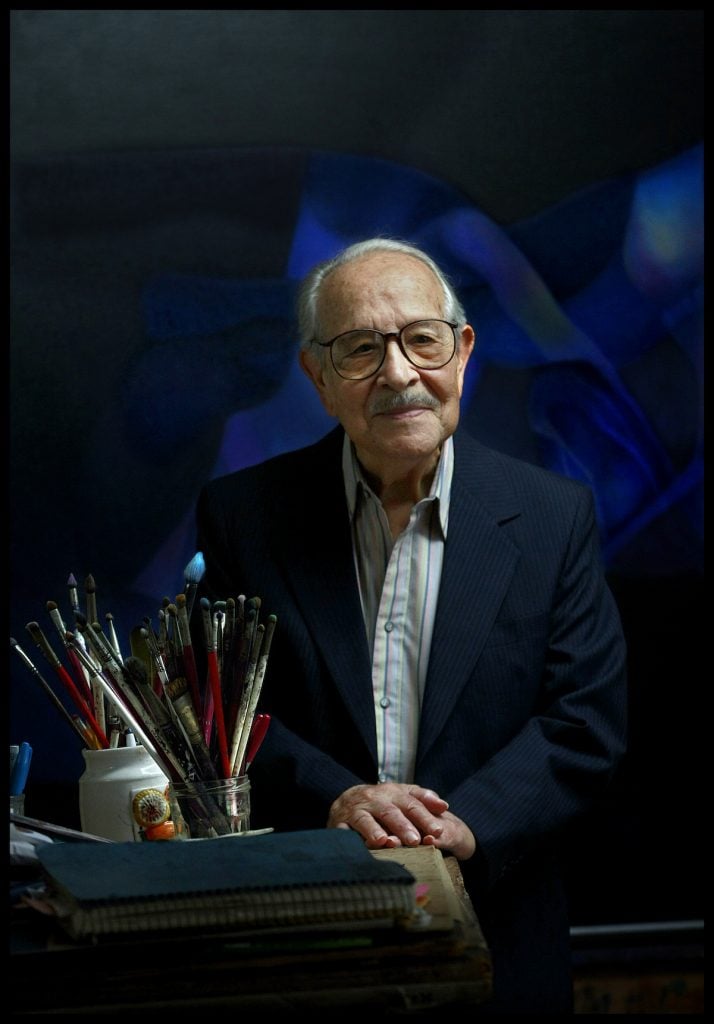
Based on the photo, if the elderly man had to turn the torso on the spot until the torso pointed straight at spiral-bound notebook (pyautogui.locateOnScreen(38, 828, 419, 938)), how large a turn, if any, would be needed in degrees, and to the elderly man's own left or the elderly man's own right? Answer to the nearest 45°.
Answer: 0° — they already face it

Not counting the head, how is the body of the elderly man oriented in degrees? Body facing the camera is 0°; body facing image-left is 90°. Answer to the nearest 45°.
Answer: approximately 0°
